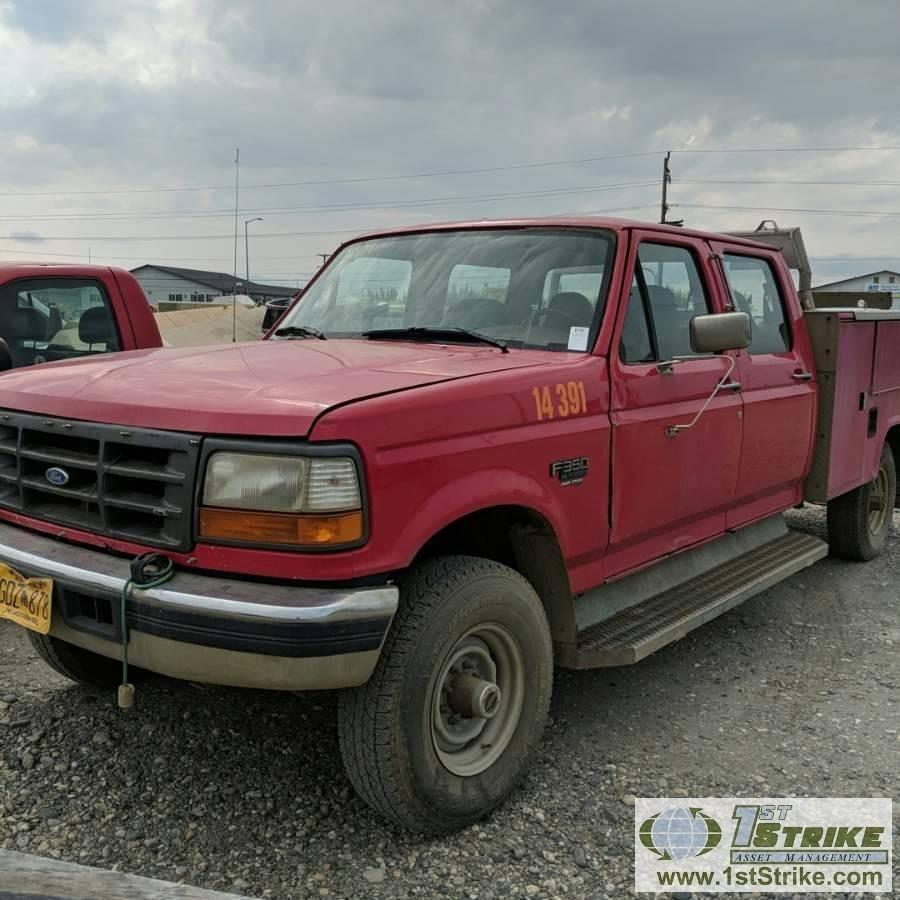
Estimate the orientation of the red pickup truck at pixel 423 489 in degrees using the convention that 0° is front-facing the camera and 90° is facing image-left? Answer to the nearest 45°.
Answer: approximately 45°

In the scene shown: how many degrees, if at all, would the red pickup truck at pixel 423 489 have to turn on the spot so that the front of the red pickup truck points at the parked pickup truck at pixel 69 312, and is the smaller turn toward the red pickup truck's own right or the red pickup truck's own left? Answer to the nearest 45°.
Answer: approximately 90° to the red pickup truck's own right
